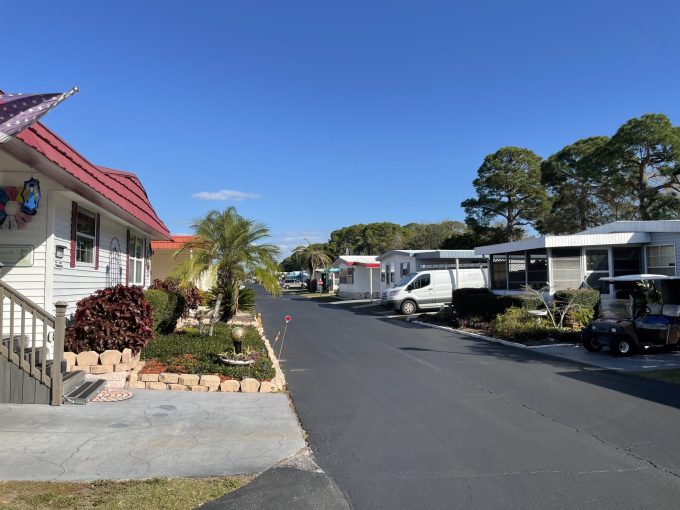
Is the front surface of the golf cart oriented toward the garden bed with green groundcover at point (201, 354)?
yes

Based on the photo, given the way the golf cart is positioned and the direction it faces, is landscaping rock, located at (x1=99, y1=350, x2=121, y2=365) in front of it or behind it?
in front

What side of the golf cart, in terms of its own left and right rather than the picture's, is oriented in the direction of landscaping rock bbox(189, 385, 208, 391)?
front

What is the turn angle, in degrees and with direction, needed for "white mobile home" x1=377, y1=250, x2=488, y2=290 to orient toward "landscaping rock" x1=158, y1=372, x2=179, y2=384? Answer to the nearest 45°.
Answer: approximately 45° to its left

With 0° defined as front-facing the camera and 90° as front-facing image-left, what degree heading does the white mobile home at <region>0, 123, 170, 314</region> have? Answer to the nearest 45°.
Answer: approximately 315°

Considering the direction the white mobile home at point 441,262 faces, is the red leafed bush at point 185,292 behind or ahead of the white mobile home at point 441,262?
ahead

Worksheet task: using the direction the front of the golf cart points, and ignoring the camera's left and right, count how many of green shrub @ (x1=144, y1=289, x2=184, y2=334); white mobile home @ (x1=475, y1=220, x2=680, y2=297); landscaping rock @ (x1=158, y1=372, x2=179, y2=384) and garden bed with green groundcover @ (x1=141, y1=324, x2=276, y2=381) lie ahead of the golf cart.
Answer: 3

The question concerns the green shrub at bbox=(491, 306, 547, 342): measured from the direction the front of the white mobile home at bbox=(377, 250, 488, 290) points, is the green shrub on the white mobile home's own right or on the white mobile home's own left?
on the white mobile home's own left

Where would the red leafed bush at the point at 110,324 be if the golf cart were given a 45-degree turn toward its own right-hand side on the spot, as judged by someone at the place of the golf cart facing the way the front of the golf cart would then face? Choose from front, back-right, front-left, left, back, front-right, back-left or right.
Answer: front-left

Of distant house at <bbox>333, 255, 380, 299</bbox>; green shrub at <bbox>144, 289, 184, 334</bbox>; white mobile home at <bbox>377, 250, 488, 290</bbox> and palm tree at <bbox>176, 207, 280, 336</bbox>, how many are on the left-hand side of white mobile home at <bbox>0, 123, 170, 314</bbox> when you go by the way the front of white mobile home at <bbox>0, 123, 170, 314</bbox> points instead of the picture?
4

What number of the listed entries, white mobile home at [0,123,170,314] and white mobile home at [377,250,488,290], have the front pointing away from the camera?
0

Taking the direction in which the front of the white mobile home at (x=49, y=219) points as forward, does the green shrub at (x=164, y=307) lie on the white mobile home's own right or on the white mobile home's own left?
on the white mobile home's own left

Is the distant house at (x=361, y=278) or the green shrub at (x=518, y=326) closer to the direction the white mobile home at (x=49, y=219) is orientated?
the green shrub

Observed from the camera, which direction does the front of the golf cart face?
facing the viewer and to the left of the viewer

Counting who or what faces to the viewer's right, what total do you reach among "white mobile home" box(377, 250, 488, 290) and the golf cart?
0

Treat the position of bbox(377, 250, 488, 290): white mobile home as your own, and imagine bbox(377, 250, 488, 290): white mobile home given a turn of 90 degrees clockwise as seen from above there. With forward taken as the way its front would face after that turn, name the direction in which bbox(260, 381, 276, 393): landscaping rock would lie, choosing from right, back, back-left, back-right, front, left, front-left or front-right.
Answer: back-left

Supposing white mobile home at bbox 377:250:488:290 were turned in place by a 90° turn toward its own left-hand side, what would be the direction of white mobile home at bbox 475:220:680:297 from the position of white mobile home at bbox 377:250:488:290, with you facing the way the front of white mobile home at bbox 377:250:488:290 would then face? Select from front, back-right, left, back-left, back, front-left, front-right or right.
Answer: front
